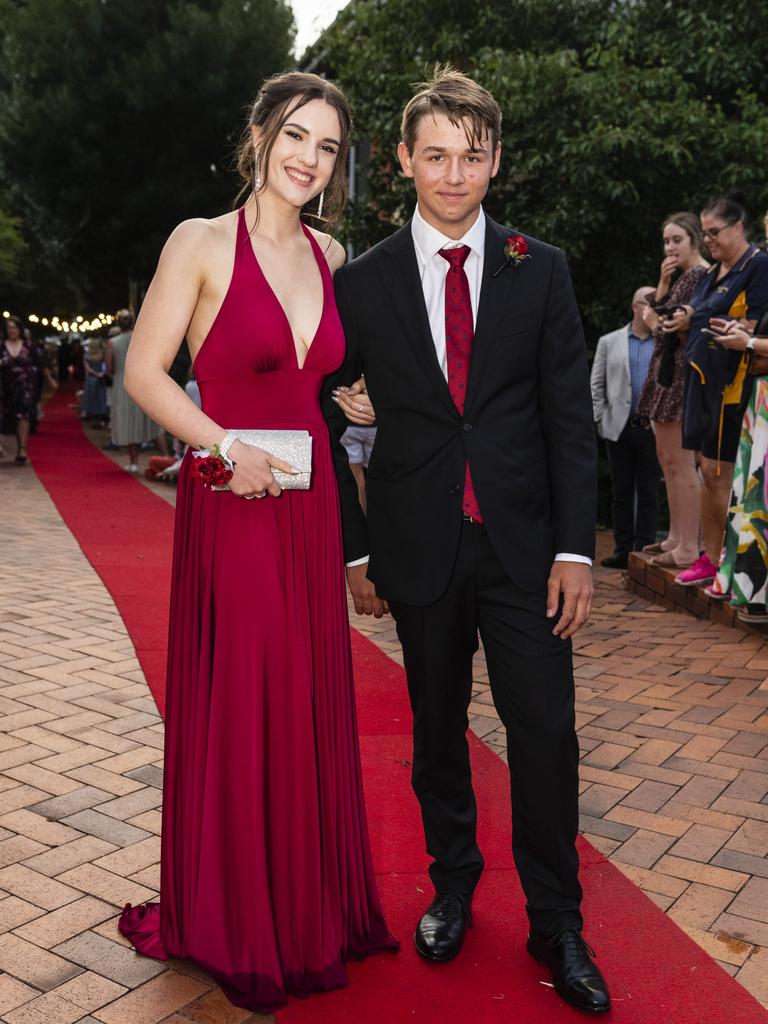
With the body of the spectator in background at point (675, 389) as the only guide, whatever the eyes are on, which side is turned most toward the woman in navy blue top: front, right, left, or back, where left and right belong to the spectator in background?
left

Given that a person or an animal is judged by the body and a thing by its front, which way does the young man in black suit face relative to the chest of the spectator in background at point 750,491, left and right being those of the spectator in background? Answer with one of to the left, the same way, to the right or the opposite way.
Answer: to the left

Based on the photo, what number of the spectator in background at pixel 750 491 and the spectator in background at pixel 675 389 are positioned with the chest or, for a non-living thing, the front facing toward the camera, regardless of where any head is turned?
0

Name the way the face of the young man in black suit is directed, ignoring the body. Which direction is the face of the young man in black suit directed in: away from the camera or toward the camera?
toward the camera

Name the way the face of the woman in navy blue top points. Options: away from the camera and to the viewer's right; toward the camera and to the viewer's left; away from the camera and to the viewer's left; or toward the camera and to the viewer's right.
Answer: toward the camera and to the viewer's left

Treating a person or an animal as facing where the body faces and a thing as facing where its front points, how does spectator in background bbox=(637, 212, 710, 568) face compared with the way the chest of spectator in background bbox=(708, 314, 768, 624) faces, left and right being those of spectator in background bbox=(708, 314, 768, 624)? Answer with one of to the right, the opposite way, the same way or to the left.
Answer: the same way

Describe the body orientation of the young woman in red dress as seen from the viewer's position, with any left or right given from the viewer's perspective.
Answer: facing the viewer and to the right of the viewer

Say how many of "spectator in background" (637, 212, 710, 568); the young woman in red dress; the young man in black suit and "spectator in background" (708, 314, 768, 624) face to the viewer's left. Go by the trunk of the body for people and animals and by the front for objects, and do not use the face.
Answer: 2

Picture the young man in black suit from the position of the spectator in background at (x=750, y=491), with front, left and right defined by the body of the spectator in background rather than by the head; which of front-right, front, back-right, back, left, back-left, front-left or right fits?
left

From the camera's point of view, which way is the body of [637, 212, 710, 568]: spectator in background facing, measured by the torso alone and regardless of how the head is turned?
to the viewer's left

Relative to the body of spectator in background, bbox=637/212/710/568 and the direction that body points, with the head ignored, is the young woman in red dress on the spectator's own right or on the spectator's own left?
on the spectator's own left

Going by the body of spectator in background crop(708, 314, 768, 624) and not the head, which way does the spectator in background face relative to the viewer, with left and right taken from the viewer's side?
facing to the left of the viewer

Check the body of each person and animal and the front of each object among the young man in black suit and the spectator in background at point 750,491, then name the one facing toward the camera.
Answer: the young man in black suit

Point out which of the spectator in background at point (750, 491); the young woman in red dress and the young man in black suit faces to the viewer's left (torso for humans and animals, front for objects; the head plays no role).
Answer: the spectator in background

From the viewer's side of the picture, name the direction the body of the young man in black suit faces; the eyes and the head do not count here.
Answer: toward the camera
